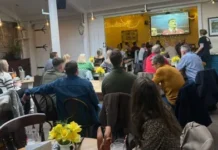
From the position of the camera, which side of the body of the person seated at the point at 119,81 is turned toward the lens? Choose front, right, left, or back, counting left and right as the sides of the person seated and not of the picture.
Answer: back

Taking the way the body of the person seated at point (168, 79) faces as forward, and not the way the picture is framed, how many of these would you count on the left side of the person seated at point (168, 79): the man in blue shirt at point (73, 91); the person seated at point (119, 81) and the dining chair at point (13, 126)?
3

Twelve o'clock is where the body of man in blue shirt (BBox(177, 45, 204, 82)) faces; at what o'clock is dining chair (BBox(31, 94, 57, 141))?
The dining chair is roughly at 9 o'clock from the man in blue shirt.

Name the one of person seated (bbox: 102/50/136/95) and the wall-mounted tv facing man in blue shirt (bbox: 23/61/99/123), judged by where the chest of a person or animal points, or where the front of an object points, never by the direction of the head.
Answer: the wall-mounted tv

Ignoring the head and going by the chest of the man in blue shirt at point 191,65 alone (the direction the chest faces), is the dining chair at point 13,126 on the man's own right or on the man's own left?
on the man's own left

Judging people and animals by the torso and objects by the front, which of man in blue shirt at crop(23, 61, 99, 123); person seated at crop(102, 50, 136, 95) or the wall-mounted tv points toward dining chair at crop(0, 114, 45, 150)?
the wall-mounted tv

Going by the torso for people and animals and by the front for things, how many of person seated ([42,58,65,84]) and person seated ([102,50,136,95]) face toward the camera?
0

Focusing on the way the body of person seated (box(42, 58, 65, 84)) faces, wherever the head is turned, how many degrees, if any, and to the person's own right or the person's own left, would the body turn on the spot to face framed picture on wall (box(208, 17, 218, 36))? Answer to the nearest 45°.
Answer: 0° — they already face it

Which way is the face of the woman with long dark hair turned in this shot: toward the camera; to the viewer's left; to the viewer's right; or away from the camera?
away from the camera

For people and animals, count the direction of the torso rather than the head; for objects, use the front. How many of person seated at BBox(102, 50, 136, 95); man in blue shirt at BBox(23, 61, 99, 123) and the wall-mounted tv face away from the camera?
2

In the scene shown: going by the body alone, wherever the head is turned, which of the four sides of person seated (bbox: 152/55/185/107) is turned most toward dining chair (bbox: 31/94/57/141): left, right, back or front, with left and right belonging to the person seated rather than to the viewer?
left

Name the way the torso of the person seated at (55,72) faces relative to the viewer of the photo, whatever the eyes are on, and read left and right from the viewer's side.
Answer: facing away from the viewer and to the right of the viewer

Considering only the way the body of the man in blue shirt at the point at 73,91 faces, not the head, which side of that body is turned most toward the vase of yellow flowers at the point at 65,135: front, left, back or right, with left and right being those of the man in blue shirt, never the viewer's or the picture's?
back

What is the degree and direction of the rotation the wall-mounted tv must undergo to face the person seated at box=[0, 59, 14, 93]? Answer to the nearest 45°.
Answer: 0° — it already faces them

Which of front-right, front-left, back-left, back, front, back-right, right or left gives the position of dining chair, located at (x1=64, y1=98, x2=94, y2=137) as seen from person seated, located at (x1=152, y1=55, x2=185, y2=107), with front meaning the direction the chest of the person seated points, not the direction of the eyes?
left

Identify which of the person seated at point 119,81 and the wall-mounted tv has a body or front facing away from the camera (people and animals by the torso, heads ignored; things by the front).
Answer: the person seated

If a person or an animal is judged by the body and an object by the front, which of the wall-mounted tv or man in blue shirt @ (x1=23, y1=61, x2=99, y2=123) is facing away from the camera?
the man in blue shirt

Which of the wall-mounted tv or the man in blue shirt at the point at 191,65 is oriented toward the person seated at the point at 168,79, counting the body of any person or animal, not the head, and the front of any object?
the wall-mounted tv
